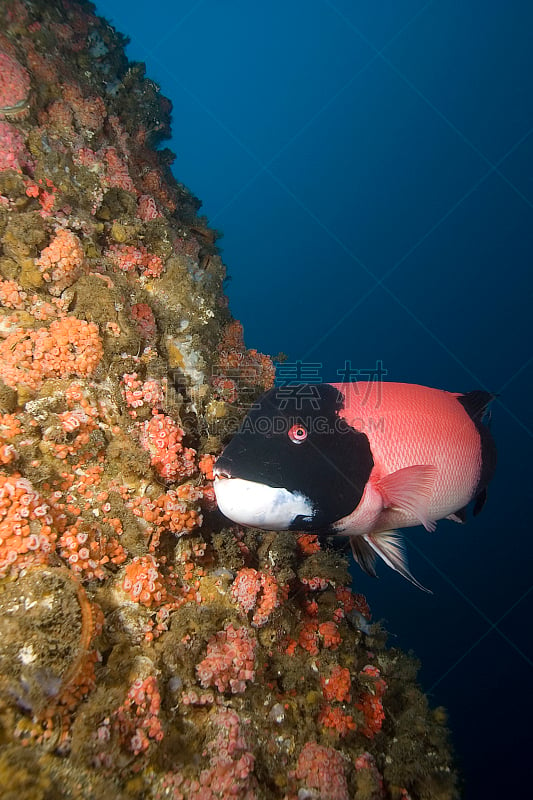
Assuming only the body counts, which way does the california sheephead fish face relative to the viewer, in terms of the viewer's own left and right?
facing the viewer and to the left of the viewer
